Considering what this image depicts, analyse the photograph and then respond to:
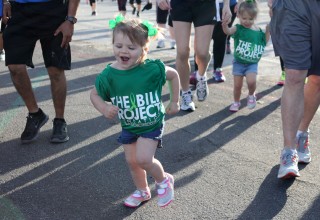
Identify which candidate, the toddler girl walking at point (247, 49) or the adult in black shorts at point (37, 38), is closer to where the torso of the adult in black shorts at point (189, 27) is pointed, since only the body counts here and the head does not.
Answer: the adult in black shorts

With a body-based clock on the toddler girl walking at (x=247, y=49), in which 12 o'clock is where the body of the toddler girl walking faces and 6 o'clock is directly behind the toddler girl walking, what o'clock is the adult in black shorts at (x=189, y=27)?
The adult in black shorts is roughly at 2 o'clock from the toddler girl walking.

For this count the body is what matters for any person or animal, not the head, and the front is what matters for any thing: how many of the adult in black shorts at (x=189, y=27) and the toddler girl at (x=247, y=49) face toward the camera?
2

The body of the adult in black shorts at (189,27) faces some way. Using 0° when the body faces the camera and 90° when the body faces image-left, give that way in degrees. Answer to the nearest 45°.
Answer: approximately 0°

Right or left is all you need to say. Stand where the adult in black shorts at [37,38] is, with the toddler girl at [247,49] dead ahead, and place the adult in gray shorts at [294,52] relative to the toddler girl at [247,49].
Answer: right

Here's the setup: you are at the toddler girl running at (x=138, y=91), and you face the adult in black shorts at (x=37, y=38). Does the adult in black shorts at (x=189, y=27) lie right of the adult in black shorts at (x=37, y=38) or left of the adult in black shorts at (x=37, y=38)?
right

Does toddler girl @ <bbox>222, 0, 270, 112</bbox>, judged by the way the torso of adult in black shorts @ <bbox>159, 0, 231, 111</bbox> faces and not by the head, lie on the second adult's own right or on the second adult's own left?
on the second adult's own left

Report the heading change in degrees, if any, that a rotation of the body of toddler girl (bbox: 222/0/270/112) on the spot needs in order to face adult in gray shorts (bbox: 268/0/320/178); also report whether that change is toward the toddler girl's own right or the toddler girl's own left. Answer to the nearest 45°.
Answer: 0° — they already face them

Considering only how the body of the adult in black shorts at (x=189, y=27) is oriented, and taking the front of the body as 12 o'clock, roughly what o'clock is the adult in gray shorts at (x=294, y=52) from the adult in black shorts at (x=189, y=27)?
the adult in gray shorts at (x=294, y=52) is roughly at 11 o'clock from the adult in black shorts at (x=189, y=27).

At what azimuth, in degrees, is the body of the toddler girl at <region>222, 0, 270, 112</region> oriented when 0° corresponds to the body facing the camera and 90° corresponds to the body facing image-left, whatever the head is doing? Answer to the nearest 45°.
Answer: approximately 0°

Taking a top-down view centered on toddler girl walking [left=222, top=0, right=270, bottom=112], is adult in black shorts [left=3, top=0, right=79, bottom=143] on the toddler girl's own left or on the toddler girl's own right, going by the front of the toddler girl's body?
on the toddler girl's own right
